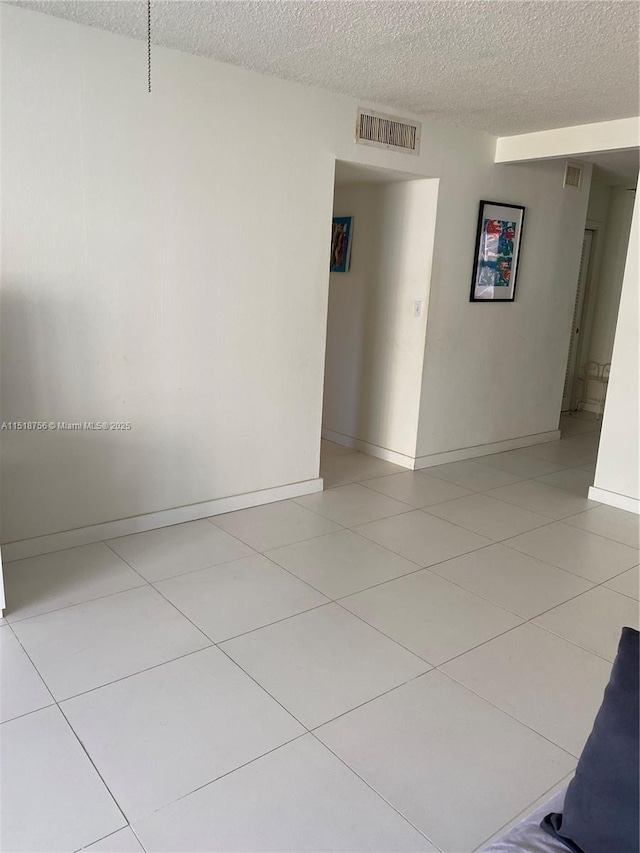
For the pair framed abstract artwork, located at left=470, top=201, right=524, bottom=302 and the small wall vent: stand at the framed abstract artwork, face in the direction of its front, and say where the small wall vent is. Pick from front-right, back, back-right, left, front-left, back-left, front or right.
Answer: left

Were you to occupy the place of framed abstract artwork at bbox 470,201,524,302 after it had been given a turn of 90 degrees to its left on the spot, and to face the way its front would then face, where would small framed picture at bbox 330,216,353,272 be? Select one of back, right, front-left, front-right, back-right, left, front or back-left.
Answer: back-left

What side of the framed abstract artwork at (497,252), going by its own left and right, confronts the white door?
left

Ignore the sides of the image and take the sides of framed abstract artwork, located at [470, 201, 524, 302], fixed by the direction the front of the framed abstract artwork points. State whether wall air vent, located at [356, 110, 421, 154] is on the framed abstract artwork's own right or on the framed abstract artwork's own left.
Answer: on the framed abstract artwork's own right

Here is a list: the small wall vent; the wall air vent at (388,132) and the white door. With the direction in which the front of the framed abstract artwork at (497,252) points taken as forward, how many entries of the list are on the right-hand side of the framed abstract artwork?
1

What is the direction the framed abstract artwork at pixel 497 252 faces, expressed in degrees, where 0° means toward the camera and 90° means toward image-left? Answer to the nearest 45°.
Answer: approximately 315°
